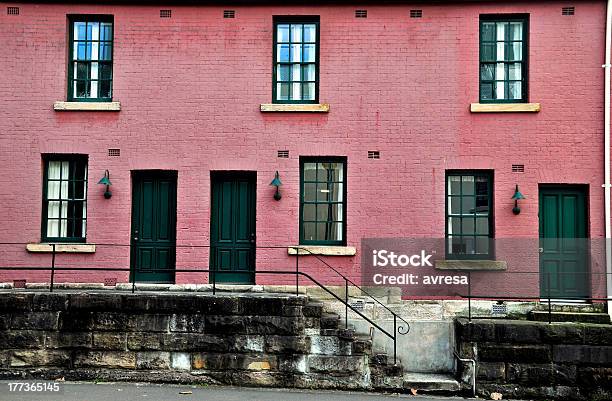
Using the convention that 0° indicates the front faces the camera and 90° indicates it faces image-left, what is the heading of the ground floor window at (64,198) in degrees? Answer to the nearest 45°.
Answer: approximately 0°
